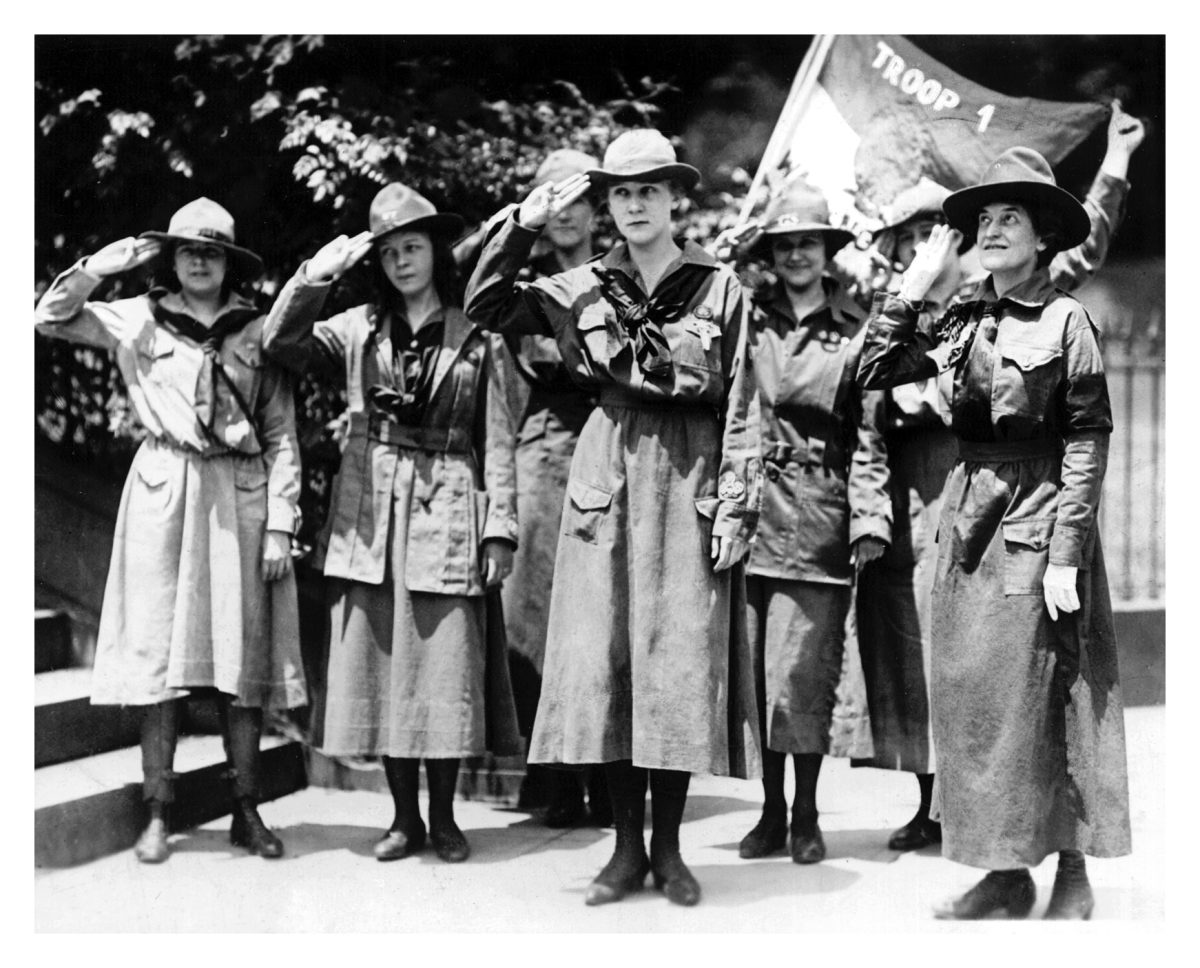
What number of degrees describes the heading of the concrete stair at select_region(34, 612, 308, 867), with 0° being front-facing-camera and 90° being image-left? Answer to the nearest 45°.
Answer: approximately 315°
